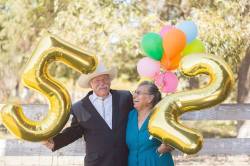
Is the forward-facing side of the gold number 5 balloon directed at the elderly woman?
no

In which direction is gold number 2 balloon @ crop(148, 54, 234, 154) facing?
toward the camera

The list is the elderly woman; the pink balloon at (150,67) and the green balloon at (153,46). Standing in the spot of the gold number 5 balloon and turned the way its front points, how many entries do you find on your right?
0

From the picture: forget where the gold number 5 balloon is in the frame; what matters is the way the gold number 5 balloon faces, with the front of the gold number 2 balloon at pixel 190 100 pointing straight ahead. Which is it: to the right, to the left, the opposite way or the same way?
the same way

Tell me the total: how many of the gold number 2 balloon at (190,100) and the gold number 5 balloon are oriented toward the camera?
2

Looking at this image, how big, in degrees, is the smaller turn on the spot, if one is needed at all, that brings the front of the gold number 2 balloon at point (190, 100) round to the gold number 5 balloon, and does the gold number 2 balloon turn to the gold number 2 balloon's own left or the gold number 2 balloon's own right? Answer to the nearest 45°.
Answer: approximately 90° to the gold number 2 balloon's own right

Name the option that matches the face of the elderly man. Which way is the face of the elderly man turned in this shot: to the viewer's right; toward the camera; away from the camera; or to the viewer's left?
toward the camera

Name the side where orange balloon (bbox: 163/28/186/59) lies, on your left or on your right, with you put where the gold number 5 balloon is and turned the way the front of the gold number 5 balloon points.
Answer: on your left

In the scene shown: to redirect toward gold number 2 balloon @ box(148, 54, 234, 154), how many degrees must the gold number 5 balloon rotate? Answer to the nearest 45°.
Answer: approximately 90° to its left

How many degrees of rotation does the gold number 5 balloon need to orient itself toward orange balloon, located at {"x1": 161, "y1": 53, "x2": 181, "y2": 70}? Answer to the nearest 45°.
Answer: approximately 90° to its left

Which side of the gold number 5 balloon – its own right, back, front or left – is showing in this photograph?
front

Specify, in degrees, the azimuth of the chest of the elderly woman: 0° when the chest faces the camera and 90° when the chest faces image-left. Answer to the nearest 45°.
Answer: approximately 45°
